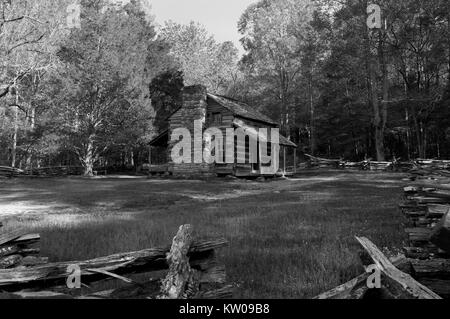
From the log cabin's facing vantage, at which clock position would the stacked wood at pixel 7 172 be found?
The stacked wood is roughly at 5 o'clock from the log cabin.

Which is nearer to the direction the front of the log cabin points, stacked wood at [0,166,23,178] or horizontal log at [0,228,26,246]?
the horizontal log

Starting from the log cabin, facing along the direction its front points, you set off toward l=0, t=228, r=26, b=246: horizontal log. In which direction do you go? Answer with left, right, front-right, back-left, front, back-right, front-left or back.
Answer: front-right

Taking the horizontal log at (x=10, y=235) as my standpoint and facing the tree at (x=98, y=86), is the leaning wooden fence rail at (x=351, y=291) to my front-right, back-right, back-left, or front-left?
back-right

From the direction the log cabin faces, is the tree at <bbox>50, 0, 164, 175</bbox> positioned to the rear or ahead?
to the rear

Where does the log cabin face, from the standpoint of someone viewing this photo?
facing the viewer and to the right of the viewer
